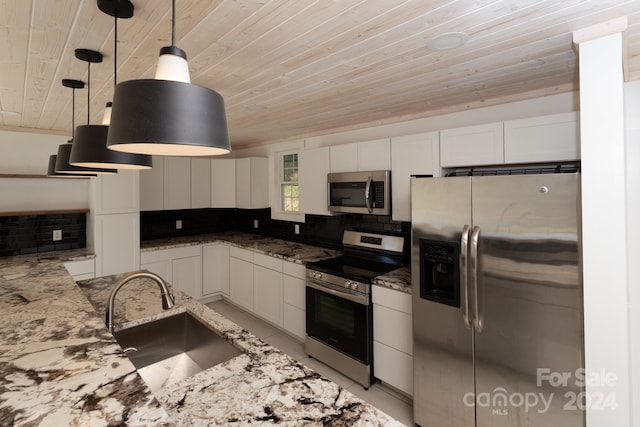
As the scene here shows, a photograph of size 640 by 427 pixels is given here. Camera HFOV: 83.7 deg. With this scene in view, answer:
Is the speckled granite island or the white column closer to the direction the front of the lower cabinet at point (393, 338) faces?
the speckled granite island

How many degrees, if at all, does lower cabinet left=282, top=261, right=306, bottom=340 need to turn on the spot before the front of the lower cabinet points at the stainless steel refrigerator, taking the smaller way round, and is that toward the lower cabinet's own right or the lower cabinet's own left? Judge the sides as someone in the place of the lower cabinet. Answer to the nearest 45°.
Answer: approximately 90° to the lower cabinet's own left

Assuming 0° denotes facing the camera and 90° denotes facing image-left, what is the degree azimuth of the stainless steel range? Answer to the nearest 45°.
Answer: approximately 45°

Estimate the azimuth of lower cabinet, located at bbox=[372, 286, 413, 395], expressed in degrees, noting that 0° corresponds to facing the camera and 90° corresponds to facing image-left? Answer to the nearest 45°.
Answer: approximately 45°

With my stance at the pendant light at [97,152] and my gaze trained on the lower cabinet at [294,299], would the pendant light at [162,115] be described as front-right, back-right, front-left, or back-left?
back-right

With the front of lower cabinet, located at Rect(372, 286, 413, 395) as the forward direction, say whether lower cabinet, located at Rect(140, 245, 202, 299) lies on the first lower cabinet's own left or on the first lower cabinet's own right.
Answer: on the first lower cabinet's own right

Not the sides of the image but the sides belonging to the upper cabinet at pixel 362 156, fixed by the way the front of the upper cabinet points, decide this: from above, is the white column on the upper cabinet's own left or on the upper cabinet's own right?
on the upper cabinet's own left
